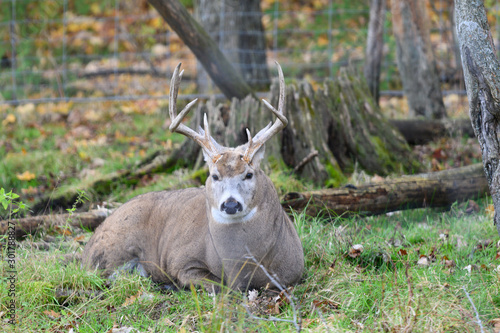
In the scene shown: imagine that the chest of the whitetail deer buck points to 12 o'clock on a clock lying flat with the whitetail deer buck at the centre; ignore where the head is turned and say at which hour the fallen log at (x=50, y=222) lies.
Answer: The fallen log is roughly at 6 o'clock from the whitetail deer buck.

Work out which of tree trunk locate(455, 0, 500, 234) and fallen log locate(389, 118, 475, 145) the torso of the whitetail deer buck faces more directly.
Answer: the tree trunk

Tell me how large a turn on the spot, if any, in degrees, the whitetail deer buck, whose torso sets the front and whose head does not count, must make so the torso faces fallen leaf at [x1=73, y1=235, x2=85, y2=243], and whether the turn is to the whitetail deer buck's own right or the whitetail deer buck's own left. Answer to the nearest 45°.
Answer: approximately 180°

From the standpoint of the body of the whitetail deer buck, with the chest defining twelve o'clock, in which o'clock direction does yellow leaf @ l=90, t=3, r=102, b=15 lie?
The yellow leaf is roughly at 7 o'clock from the whitetail deer buck.

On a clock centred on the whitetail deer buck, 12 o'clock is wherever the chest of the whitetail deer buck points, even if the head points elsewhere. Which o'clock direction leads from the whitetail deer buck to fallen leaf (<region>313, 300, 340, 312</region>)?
The fallen leaf is roughly at 12 o'clock from the whitetail deer buck.

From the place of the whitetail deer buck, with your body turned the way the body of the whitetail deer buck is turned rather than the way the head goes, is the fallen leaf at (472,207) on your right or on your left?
on your left

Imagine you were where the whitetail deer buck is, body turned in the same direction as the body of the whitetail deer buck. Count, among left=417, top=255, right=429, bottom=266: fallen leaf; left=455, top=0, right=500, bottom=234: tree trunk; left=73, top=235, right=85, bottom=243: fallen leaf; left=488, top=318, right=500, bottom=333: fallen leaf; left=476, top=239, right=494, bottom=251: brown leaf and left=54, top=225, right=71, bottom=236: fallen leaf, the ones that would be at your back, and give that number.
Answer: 2

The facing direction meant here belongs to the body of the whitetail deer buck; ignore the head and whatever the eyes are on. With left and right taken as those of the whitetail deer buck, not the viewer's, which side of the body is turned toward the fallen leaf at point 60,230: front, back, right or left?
back

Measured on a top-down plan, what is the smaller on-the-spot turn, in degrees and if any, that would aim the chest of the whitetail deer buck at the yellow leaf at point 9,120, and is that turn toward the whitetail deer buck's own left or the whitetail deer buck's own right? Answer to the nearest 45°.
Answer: approximately 180°

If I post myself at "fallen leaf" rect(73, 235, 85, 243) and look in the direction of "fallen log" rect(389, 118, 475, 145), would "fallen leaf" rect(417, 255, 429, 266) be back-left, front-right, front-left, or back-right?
front-right

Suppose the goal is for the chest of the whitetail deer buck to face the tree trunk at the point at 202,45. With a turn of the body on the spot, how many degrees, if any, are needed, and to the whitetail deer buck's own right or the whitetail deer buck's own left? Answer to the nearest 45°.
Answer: approximately 135° to the whitetail deer buck's own left

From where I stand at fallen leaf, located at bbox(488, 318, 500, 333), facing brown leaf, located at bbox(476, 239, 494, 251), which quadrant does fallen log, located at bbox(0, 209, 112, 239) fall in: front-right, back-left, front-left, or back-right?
front-left

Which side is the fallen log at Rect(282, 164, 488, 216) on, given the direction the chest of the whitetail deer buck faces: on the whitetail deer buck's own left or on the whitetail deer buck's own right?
on the whitetail deer buck's own left

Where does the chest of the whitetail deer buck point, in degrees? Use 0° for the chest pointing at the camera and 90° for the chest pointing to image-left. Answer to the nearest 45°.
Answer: approximately 315°
